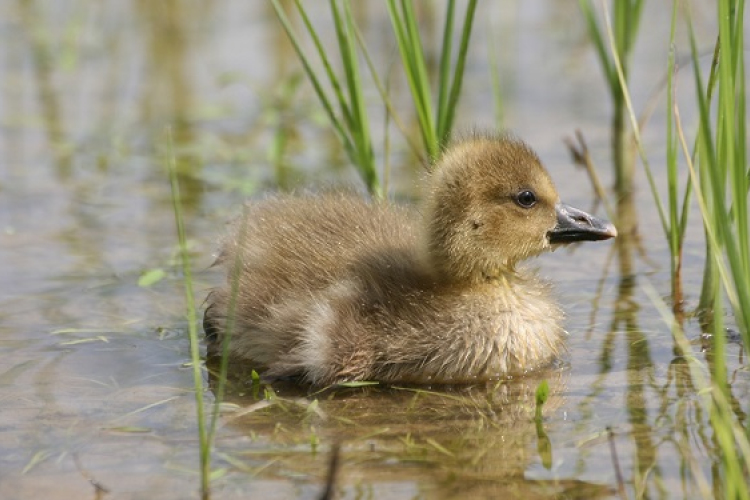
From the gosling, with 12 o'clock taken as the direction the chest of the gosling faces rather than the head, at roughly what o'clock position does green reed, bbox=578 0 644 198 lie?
The green reed is roughly at 10 o'clock from the gosling.

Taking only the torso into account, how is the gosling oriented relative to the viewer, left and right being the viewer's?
facing to the right of the viewer
